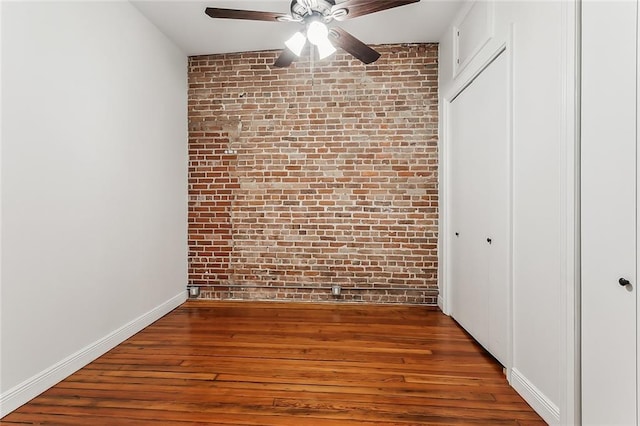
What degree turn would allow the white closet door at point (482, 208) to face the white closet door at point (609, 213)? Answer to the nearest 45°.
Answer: approximately 90° to its left

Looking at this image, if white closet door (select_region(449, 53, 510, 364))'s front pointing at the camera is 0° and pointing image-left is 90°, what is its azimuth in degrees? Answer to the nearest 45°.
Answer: approximately 90°
